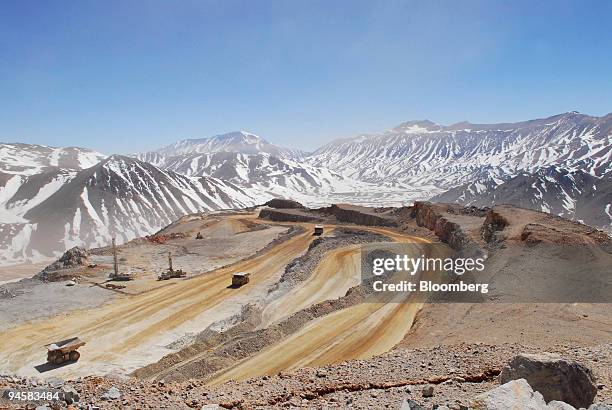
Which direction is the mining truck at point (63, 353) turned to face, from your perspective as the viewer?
facing the viewer and to the left of the viewer

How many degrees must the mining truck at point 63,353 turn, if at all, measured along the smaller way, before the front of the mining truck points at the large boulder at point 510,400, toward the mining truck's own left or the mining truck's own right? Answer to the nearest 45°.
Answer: approximately 45° to the mining truck's own left

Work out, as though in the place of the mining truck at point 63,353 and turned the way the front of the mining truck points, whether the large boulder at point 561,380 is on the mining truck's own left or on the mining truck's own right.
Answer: on the mining truck's own left

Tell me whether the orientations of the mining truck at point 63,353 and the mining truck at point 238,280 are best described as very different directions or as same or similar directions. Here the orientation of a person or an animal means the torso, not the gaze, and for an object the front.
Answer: same or similar directions

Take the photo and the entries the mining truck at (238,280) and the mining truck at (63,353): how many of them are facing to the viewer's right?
0

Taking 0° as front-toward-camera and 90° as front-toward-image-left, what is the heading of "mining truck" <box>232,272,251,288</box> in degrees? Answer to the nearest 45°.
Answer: approximately 45°

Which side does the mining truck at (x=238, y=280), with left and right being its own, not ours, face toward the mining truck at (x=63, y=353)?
front

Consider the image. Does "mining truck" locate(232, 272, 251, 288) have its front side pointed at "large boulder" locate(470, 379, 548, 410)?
no

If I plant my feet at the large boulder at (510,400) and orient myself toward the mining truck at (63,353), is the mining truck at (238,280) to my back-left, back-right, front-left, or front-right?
front-right
